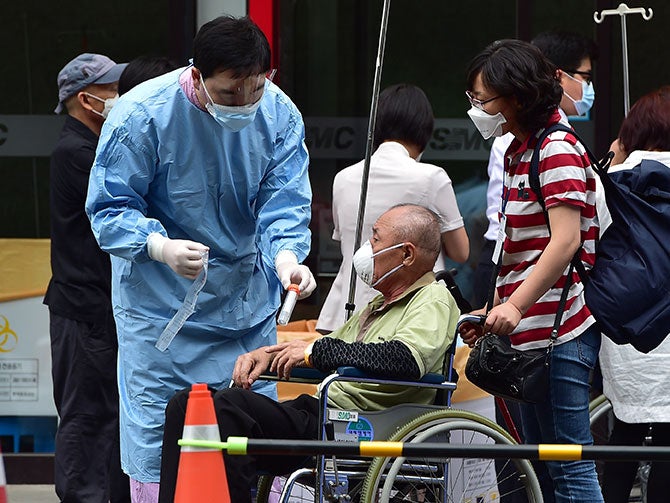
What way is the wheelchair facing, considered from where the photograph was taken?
facing to the left of the viewer

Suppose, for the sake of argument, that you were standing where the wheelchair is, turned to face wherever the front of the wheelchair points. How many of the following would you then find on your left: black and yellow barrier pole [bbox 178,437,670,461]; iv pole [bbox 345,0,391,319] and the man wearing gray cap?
1

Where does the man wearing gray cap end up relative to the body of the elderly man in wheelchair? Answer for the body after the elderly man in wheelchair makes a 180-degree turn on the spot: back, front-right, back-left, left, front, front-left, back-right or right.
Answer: back-left

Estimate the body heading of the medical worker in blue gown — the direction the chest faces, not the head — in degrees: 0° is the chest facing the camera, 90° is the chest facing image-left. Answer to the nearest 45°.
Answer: approximately 315°

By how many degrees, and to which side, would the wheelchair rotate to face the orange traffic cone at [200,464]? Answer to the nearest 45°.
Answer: approximately 45° to its left

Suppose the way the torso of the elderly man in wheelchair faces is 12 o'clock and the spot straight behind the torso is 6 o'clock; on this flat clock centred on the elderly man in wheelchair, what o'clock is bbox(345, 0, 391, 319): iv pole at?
The iv pole is roughly at 3 o'clock from the elderly man in wheelchair.

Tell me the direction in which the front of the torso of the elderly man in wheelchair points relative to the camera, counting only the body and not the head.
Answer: to the viewer's left

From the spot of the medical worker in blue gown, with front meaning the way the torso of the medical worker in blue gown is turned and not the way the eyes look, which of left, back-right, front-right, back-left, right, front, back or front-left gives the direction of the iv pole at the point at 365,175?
left

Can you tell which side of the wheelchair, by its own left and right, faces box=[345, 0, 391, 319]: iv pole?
right

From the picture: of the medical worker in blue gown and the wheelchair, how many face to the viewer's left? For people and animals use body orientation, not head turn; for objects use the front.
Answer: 1

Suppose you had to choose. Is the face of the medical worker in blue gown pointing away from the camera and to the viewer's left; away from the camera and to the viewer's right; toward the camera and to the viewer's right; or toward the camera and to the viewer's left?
toward the camera and to the viewer's right

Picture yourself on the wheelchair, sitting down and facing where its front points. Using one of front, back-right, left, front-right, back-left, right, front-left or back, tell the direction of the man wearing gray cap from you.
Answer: front-right

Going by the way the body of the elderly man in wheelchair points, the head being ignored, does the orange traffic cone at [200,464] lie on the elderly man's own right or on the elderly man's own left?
on the elderly man's own left

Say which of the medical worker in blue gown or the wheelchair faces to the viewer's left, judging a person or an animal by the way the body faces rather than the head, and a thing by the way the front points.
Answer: the wheelchair

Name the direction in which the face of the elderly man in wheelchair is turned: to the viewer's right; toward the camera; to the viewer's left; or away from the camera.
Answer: to the viewer's left
